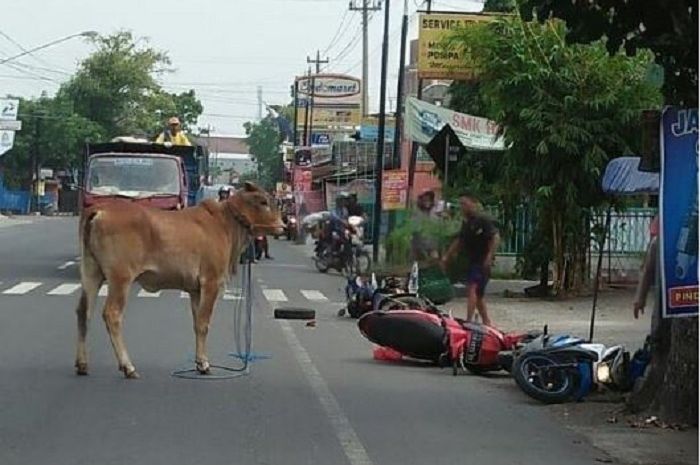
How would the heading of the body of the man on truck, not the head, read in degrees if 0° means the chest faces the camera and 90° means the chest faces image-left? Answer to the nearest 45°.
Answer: approximately 0°

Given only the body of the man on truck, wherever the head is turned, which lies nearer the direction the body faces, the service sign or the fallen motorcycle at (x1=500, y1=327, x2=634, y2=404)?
the fallen motorcycle

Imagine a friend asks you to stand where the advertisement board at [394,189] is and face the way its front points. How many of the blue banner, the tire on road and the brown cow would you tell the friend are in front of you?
3

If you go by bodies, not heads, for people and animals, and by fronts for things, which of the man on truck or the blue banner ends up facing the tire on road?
the man on truck

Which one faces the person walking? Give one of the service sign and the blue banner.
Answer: the service sign

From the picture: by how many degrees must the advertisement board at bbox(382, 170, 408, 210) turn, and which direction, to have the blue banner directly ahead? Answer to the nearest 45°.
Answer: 0° — it already faces it

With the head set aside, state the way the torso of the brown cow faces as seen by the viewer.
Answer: to the viewer's right

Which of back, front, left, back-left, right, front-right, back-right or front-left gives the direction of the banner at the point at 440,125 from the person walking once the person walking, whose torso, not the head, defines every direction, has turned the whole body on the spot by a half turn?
front-left
